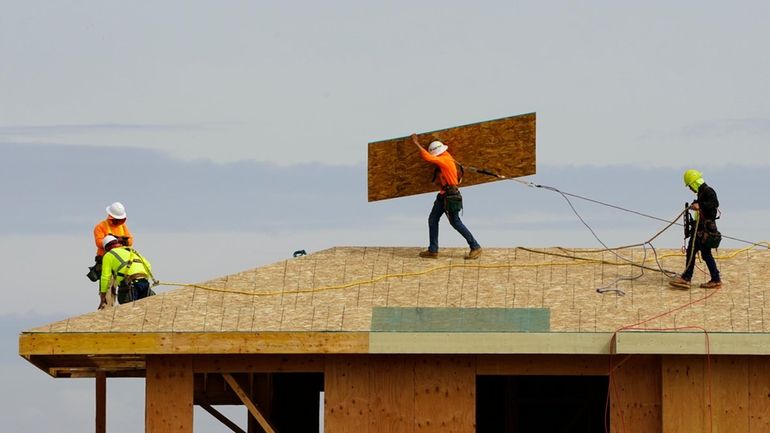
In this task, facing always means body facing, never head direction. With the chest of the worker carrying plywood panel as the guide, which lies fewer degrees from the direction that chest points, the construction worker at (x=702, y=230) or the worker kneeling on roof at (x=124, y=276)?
the worker kneeling on roof

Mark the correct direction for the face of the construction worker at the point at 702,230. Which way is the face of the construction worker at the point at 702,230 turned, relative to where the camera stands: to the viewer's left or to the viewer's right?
to the viewer's left

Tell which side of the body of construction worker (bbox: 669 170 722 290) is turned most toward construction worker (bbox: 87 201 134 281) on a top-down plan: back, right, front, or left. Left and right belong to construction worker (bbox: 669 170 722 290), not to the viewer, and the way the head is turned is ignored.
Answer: front

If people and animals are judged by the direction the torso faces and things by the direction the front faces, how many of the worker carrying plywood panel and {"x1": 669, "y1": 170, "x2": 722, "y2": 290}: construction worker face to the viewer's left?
2

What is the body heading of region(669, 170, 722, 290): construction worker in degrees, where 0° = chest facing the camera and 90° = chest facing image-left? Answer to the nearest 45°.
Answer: approximately 90°

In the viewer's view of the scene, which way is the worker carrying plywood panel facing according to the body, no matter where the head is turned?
to the viewer's left
